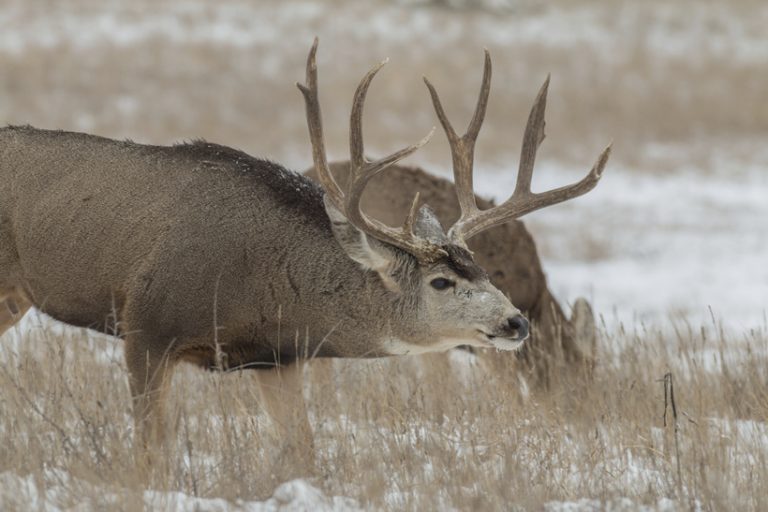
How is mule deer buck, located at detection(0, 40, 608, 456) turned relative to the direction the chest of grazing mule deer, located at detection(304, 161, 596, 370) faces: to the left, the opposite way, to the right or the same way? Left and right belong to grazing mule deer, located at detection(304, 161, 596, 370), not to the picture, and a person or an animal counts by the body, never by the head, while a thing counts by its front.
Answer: the same way

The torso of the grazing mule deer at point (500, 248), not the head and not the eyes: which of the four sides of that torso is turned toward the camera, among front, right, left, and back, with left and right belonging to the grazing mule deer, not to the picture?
right

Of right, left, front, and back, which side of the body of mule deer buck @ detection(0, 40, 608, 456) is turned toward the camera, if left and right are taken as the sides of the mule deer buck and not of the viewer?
right

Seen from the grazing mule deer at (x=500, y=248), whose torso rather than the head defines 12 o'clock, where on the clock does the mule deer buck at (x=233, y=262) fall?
the mule deer buck at (x=233, y=262) is roughly at 4 o'clock from the grazing mule deer at (x=500, y=248).

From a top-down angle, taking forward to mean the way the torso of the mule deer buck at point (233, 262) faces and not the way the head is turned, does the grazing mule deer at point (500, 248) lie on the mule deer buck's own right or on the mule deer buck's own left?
on the mule deer buck's own left
